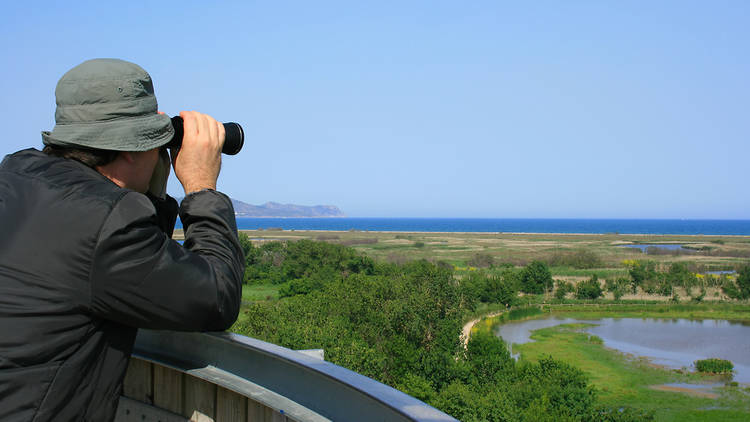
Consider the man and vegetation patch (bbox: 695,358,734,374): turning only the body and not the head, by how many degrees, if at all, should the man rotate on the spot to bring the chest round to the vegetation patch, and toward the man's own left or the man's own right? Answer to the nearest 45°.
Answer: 0° — they already face it

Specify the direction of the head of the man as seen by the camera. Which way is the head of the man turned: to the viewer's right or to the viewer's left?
to the viewer's right

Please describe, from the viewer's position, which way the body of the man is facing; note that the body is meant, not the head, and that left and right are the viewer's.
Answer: facing away from the viewer and to the right of the viewer
